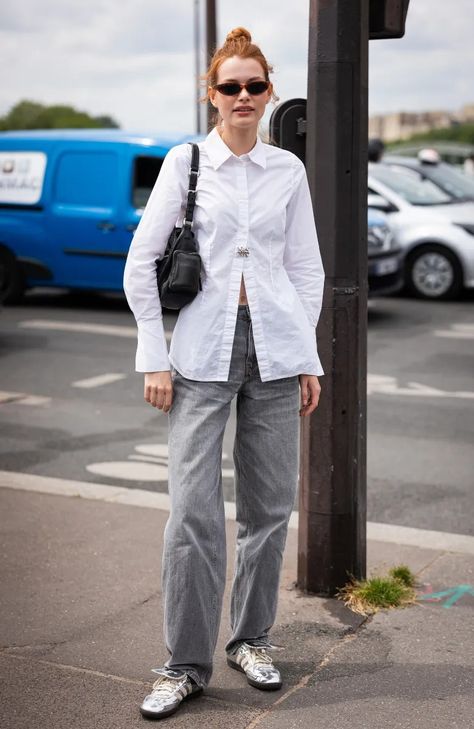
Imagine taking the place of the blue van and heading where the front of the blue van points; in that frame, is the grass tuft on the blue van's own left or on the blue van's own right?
on the blue van's own right

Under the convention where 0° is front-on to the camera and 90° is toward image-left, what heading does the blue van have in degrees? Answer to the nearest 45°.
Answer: approximately 270°

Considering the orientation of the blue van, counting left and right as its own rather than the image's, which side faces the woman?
right

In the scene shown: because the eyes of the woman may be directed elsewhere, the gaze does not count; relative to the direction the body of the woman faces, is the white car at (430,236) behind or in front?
behind

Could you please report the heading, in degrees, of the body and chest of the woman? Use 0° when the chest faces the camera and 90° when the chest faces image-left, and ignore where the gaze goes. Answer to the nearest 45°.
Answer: approximately 0°

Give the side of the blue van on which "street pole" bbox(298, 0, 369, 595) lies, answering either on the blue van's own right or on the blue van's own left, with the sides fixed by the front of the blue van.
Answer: on the blue van's own right

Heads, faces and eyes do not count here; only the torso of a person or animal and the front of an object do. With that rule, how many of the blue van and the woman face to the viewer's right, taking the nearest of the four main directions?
1

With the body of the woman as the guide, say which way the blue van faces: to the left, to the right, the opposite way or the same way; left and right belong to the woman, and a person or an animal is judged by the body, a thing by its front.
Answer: to the left
